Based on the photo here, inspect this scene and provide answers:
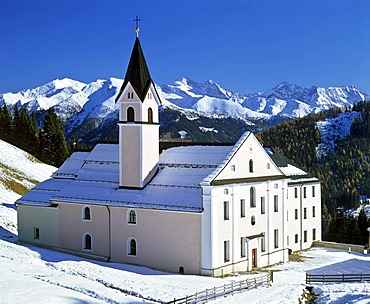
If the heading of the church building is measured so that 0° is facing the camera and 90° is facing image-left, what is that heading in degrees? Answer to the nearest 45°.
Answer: approximately 315°

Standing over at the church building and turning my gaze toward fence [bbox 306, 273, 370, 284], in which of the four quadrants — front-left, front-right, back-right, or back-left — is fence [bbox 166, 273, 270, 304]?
front-right

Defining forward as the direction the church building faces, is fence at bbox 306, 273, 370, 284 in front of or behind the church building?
in front

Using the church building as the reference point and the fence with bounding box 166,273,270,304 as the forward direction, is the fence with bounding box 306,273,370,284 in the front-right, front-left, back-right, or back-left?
front-left

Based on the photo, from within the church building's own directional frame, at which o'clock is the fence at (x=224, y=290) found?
The fence is roughly at 1 o'clock from the church building.
